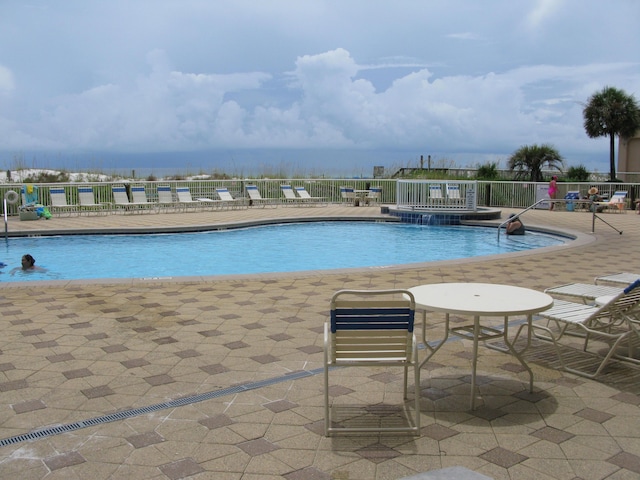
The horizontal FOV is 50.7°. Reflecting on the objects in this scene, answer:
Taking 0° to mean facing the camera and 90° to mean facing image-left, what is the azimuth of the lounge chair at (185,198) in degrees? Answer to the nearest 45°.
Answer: approximately 315°

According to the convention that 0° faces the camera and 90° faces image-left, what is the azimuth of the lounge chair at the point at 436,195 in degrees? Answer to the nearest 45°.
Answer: approximately 0°

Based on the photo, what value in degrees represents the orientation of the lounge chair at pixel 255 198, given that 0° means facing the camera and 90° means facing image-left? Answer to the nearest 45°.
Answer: approximately 315°

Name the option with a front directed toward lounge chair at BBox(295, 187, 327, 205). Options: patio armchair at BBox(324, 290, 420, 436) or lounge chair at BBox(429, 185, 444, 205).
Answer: patio armchair at BBox(324, 290, 420, 436)

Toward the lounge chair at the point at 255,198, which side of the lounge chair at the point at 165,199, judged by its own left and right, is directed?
left

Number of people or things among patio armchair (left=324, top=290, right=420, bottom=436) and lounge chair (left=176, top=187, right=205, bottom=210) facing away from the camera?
1

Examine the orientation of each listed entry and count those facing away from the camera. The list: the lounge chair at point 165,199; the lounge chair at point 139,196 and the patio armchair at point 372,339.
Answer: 1

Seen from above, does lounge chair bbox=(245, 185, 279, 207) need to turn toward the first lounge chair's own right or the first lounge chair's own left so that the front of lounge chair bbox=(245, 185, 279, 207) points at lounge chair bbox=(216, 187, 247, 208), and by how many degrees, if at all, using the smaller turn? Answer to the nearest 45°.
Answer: approximately 90° to the first lounge chair's own right

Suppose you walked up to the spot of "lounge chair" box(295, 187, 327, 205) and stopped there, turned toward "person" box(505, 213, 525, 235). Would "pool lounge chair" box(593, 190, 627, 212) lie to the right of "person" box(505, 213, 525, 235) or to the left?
left

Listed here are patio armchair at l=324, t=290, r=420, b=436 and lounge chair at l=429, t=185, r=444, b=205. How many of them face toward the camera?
1
